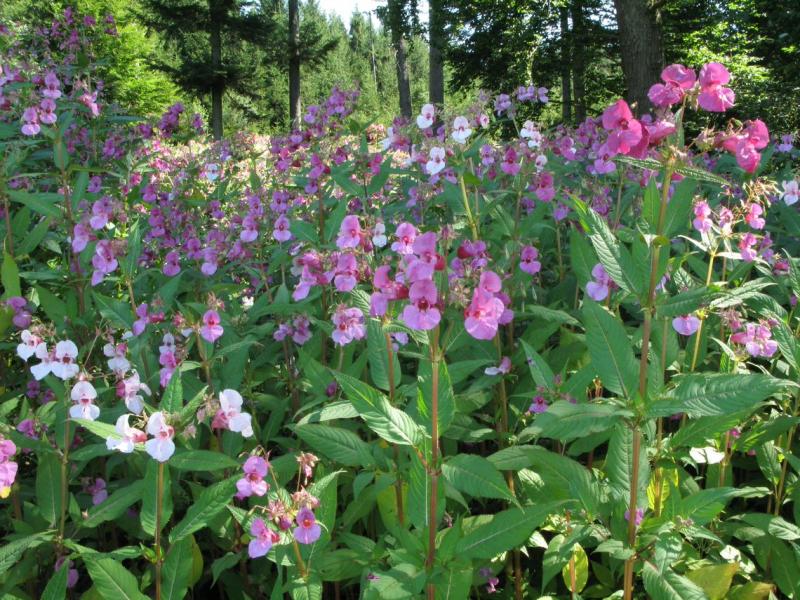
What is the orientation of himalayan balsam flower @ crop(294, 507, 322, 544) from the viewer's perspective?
toward the camera

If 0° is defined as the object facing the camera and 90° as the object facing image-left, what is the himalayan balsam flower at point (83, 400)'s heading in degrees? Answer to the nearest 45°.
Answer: approximately 0°

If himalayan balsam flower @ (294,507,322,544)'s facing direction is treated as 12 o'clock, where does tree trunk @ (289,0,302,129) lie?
The tree trunk is roughly at 6 o'clock from the himalayan balsam flower.

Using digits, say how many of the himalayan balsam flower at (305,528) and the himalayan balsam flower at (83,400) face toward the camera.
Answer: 2
